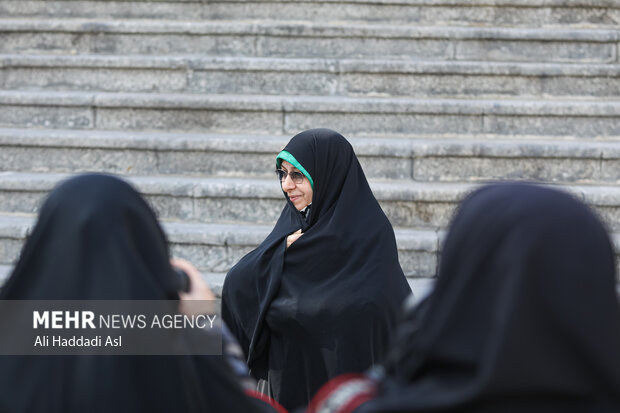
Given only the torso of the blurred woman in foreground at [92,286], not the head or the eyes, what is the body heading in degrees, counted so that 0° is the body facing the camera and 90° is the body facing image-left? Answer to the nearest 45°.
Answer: approximately 180°

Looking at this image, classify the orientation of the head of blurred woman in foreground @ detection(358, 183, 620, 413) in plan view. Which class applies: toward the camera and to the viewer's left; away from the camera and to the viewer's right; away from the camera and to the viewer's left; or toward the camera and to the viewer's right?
away from the camera and to the viewer's left

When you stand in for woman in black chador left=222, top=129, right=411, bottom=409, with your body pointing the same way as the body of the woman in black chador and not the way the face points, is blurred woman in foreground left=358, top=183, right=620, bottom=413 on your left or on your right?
on your left

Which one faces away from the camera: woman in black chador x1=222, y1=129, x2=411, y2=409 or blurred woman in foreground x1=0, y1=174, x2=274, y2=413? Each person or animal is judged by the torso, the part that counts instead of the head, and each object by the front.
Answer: the blurred woman in foreground

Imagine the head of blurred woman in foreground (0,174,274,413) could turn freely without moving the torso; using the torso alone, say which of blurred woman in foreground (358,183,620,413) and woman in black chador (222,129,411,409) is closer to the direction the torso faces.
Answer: the woman in black chador

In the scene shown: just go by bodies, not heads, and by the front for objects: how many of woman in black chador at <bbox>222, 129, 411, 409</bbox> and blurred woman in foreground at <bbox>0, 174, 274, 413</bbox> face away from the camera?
1

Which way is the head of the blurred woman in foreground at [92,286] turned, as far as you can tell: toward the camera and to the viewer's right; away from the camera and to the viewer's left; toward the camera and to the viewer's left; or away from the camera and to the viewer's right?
away from the camera and to the viewer's right

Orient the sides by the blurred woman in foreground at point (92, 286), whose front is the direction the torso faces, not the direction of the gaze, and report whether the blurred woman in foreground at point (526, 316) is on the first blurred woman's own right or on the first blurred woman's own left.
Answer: on the first blurred woman's own right

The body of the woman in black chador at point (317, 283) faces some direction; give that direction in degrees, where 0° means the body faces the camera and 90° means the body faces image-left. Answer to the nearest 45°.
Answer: approximately 45°

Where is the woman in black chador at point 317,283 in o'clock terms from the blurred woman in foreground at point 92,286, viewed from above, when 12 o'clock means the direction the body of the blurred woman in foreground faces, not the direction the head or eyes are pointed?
The woman in black chador is roughly at 1 o'clock from the blurred woman in foreground.
